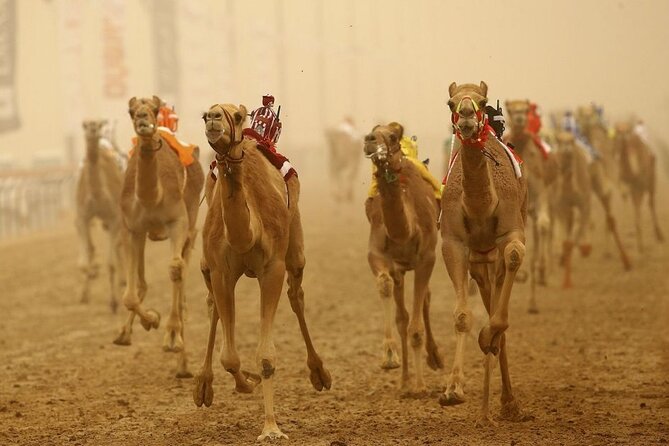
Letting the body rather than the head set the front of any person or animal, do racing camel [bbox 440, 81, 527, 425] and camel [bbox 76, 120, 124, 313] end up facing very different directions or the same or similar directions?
same or similar directions

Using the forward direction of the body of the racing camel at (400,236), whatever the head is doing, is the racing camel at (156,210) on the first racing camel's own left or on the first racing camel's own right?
on the first racing camel's own right

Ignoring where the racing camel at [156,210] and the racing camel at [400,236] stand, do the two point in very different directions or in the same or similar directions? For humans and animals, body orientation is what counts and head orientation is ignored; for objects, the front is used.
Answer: same or similar directions

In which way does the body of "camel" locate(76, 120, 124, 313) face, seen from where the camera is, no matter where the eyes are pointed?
toward the camera

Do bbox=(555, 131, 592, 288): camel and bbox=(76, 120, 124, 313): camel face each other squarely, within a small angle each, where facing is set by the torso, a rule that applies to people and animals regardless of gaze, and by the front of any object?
no

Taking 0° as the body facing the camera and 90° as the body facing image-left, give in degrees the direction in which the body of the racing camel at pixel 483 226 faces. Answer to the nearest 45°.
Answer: approximately 0°

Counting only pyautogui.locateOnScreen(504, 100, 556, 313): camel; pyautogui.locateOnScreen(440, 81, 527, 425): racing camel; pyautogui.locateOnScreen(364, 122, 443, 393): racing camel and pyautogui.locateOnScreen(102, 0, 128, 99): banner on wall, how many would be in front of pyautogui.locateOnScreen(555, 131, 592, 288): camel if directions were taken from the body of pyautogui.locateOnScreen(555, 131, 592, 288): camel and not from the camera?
3

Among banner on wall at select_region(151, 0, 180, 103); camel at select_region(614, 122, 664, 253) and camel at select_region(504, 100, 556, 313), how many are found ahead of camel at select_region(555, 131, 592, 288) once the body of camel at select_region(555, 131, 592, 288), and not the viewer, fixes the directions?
1

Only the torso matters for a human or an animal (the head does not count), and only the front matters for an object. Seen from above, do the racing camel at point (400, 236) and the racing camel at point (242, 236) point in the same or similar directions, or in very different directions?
same or similar directions

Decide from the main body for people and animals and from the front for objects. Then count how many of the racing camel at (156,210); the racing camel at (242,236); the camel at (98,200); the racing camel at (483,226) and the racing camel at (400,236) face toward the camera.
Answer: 5

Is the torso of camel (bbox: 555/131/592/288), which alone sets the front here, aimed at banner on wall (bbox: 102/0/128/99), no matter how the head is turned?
no

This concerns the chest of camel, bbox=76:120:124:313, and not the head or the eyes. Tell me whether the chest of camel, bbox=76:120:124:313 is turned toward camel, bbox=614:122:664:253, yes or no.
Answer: no

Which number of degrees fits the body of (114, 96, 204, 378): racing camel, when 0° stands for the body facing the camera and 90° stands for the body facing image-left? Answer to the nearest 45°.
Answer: approximately 0°

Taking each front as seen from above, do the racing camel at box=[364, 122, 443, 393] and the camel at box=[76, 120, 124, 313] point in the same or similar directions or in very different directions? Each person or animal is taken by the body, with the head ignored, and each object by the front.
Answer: same or similar directions

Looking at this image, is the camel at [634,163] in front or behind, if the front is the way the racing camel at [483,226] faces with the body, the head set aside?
behind

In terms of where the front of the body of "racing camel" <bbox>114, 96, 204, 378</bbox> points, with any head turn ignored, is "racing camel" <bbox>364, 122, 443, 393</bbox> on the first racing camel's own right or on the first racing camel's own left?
on the first racing camel's own left

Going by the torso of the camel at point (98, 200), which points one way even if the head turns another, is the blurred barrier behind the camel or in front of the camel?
behind
